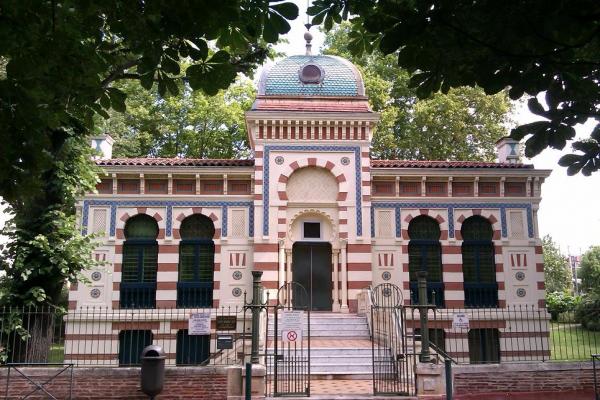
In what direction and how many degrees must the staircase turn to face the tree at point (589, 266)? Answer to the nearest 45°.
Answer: approximately 135° to its left

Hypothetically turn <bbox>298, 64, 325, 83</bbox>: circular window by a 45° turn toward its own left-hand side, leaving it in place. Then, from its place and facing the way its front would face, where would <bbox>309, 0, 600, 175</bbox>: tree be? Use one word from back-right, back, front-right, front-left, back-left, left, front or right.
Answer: front-right

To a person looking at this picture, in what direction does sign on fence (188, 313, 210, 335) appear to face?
facing the viewer

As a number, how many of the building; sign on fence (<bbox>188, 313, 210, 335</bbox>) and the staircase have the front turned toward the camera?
3

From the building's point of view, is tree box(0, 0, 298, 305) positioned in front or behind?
in front

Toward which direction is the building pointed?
toward the camera

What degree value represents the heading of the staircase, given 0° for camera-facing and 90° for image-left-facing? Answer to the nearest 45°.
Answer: approximately 0°

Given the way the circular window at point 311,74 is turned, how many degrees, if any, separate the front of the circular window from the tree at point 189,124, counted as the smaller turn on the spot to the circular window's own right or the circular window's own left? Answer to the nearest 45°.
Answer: approximately 135° to the circular window's own right

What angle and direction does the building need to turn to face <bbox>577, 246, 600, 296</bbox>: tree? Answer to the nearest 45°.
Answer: approximately 135° to its left

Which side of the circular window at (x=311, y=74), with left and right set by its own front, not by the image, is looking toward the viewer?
front

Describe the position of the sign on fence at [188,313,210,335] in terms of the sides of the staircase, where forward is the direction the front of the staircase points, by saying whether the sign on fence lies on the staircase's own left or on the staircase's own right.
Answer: on the staircase's own right

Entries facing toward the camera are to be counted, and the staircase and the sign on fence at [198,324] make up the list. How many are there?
2

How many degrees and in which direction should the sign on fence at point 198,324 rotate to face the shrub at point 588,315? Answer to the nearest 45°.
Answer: approximately 90° to its left
